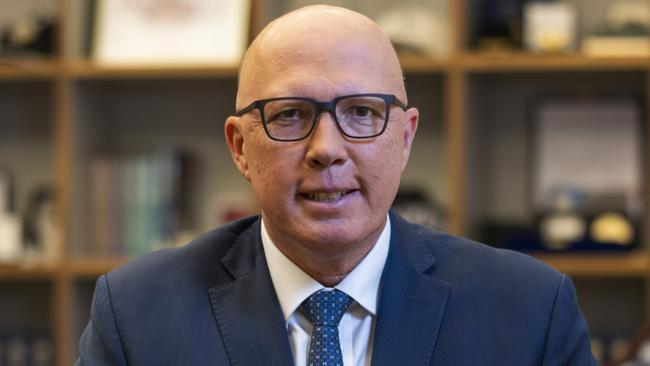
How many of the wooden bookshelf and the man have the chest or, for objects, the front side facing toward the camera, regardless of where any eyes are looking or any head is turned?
2

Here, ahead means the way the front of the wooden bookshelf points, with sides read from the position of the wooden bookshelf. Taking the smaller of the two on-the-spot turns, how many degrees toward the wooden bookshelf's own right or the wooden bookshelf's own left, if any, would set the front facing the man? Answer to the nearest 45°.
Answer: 0° — it already faces them

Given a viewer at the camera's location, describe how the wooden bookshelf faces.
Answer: facing the viewer

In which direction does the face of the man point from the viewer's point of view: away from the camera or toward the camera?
toward the camera

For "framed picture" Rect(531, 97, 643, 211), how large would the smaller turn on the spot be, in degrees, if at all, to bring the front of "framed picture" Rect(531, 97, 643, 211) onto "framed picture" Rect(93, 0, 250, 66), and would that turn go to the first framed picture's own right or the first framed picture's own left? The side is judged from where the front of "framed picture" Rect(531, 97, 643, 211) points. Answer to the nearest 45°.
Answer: approximately 90° to the first framed picture's own right

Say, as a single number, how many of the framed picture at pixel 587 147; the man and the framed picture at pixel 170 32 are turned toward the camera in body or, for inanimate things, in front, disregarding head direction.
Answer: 3

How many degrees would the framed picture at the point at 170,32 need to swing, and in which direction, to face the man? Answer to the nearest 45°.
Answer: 0° — it already faces them

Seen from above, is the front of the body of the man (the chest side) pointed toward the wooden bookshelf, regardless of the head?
no

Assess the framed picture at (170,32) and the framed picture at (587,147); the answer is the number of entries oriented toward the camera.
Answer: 2

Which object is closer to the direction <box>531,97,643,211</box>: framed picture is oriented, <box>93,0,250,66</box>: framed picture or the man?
the man

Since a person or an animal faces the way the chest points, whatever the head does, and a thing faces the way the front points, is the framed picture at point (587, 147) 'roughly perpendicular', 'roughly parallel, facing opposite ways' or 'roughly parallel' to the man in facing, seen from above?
roughly parallel

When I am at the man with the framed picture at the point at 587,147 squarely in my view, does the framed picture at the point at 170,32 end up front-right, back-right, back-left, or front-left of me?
front-left

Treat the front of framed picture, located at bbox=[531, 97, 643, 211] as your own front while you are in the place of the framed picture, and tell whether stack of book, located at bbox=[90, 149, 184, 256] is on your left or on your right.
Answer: on your right

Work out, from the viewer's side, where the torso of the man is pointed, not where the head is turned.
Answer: toward the camera
